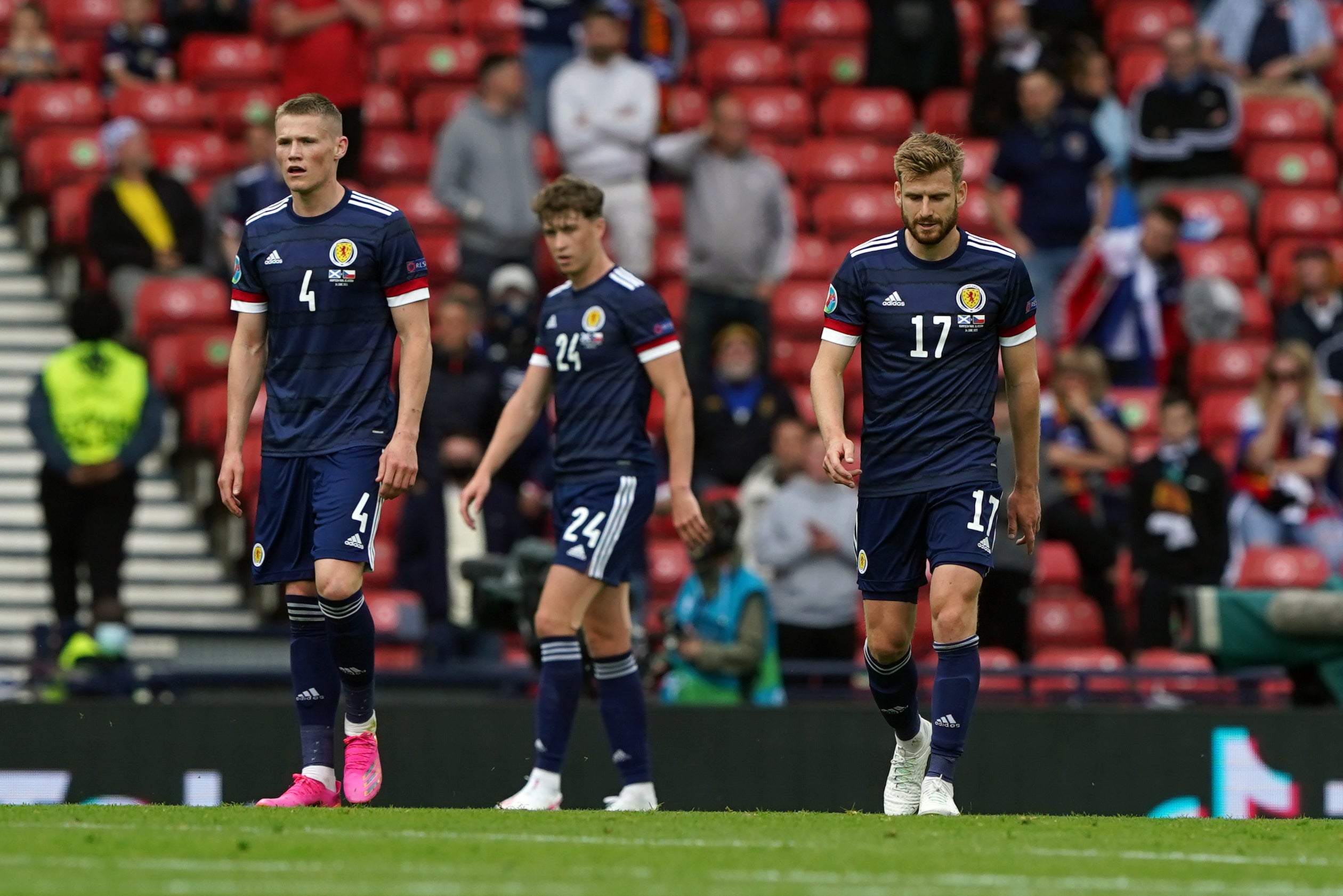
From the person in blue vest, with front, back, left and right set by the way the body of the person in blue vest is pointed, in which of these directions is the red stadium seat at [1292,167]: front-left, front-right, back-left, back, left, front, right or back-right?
back

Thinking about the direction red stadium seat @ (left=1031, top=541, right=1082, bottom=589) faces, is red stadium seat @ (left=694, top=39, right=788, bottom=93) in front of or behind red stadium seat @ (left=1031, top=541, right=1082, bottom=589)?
behind

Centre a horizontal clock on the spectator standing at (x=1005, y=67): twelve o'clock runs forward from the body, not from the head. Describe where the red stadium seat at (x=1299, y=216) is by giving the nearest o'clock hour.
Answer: The red stadium seat is roughly at 10 o'clock from the spectator standing.

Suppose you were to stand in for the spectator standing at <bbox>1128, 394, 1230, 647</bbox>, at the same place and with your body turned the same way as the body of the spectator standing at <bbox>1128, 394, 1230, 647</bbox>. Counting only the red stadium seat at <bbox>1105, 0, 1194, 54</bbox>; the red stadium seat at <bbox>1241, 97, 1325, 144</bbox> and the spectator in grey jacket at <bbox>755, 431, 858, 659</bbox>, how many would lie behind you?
2

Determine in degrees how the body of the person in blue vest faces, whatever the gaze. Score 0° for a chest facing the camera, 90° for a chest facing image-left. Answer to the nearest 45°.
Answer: approximately 45°
